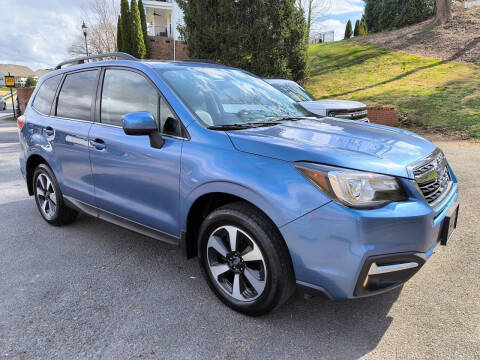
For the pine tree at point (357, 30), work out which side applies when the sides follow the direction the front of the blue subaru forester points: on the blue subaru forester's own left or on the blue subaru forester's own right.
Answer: on the blue subaru forester's own left

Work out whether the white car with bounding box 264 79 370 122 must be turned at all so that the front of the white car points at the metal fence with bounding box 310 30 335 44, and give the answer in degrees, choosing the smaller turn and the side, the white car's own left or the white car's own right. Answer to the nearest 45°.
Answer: approximately 135° to the white car's own left

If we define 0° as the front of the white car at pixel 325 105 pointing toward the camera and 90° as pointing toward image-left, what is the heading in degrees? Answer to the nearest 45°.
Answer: approximately 315°

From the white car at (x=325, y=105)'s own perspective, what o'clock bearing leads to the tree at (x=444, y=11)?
The tree is roughly at 8 o'clock from the white car.

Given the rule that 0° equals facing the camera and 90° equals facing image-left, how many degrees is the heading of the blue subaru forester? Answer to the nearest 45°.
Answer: approximately 315°

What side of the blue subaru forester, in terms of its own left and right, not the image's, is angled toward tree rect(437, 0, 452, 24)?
left

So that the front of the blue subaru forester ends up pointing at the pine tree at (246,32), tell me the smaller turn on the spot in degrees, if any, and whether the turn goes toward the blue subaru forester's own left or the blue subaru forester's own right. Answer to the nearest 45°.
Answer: approximately 135° to the blue subaru forester's own left

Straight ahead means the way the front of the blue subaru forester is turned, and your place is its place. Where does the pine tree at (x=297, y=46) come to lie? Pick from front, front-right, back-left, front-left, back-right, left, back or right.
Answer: back-left
